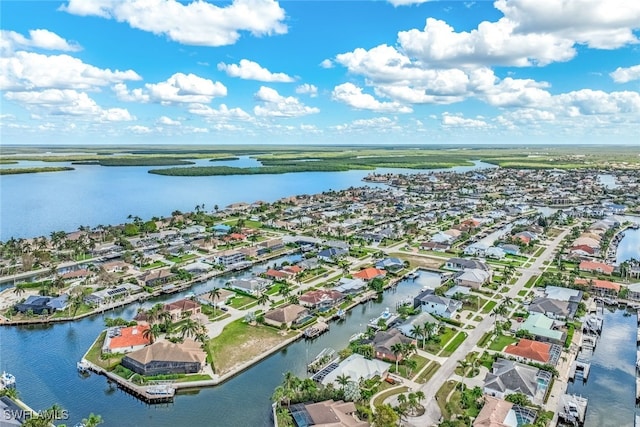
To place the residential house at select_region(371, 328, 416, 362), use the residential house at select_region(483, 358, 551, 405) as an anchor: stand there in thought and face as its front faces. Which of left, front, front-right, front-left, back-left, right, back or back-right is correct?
front

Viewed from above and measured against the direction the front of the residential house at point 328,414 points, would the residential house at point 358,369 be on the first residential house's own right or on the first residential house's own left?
on the first residential house's own left

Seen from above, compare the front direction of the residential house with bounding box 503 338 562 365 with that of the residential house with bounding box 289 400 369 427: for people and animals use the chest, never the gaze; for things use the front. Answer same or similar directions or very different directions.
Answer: very different directions

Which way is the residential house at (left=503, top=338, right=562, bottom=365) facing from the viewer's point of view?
to the viewer's left

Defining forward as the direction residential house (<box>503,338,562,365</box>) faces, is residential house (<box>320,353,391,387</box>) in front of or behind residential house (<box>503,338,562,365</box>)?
in front

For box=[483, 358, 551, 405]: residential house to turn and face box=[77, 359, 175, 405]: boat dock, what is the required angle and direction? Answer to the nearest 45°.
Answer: approximately 45° to its left

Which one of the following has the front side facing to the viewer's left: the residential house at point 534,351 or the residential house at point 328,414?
the residential house at point 534,351

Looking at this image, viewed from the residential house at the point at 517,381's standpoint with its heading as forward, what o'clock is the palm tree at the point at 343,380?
The palm tree is roughly at 11 o'clock from the residential house.

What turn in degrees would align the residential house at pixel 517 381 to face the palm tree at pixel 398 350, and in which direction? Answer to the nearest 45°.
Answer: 0° — it already faces it

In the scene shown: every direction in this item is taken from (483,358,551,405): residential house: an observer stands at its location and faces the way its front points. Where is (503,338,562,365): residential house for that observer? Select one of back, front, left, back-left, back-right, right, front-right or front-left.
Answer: right

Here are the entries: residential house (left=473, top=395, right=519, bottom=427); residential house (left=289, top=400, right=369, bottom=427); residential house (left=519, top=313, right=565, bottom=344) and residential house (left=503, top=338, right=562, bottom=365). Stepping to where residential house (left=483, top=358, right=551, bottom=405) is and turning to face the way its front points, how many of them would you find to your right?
2

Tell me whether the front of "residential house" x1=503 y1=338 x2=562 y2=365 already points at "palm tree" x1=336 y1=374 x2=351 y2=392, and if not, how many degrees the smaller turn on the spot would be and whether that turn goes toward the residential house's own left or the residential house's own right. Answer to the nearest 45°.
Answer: approximately 45° to the residential house's own left

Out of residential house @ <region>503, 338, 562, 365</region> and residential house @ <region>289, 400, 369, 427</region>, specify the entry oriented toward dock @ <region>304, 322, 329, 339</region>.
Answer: residential house @ <region>503, 338, 562, 365</region>

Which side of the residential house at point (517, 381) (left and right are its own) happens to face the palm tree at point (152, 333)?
front

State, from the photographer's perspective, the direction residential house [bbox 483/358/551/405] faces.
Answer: facing to the left of the viewer
